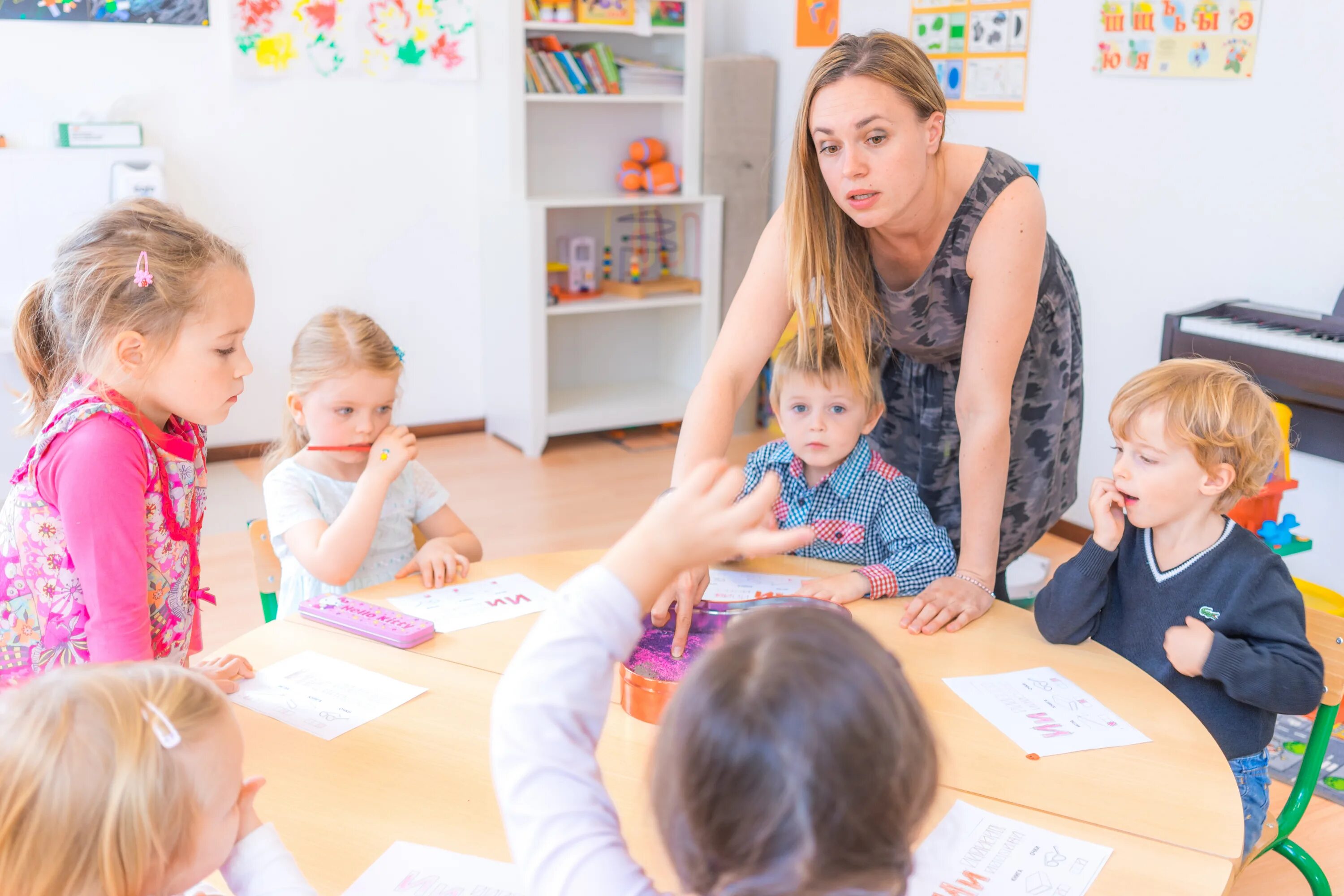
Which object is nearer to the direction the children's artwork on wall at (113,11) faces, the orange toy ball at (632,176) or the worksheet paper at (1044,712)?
the worksheet paper

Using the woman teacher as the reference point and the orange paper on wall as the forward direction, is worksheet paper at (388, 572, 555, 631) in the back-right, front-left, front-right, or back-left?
back-left

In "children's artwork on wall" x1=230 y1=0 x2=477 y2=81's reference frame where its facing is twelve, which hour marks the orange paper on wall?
The orange paper on wall is roughly at 9 o'clock from the children's artwork on wall.

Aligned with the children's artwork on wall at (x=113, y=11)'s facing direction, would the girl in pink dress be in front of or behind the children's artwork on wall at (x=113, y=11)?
in front

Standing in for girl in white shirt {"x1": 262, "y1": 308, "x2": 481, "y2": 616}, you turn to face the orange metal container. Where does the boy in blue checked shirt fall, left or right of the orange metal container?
left

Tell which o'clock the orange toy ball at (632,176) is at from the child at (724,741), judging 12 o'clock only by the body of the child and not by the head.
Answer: The orange toy ball is roughly at 12 o'clock from the child.

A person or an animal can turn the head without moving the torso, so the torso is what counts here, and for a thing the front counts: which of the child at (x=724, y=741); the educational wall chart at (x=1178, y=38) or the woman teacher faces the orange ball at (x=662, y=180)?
the child

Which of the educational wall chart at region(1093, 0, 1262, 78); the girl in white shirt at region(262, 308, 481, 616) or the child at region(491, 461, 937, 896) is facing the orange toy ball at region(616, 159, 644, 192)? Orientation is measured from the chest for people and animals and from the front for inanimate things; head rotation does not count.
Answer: the child

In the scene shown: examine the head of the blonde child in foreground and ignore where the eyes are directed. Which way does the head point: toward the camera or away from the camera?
away from the camera

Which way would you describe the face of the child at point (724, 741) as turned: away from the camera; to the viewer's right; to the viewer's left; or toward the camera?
away from the camera

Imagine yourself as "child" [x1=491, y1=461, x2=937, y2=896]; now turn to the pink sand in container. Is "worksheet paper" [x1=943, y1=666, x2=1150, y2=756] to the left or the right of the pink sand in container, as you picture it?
right

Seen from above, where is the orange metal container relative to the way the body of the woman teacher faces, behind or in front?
in front

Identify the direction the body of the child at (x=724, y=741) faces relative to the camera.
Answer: away from the camera

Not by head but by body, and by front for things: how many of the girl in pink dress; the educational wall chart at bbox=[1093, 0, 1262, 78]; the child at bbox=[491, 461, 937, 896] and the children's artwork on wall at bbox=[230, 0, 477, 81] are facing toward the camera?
2

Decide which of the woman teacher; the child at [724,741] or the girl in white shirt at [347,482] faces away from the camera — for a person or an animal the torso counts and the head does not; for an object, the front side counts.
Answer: the child

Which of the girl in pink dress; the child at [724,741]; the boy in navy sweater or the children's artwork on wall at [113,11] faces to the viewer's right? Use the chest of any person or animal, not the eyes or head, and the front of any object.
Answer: the girl in pink dress

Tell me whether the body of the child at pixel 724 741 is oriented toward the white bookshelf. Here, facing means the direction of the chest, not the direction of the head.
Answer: yes

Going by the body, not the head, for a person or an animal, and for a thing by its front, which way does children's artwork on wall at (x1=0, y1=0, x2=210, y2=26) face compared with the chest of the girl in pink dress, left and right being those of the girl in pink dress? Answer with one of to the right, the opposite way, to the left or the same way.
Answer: to the right
